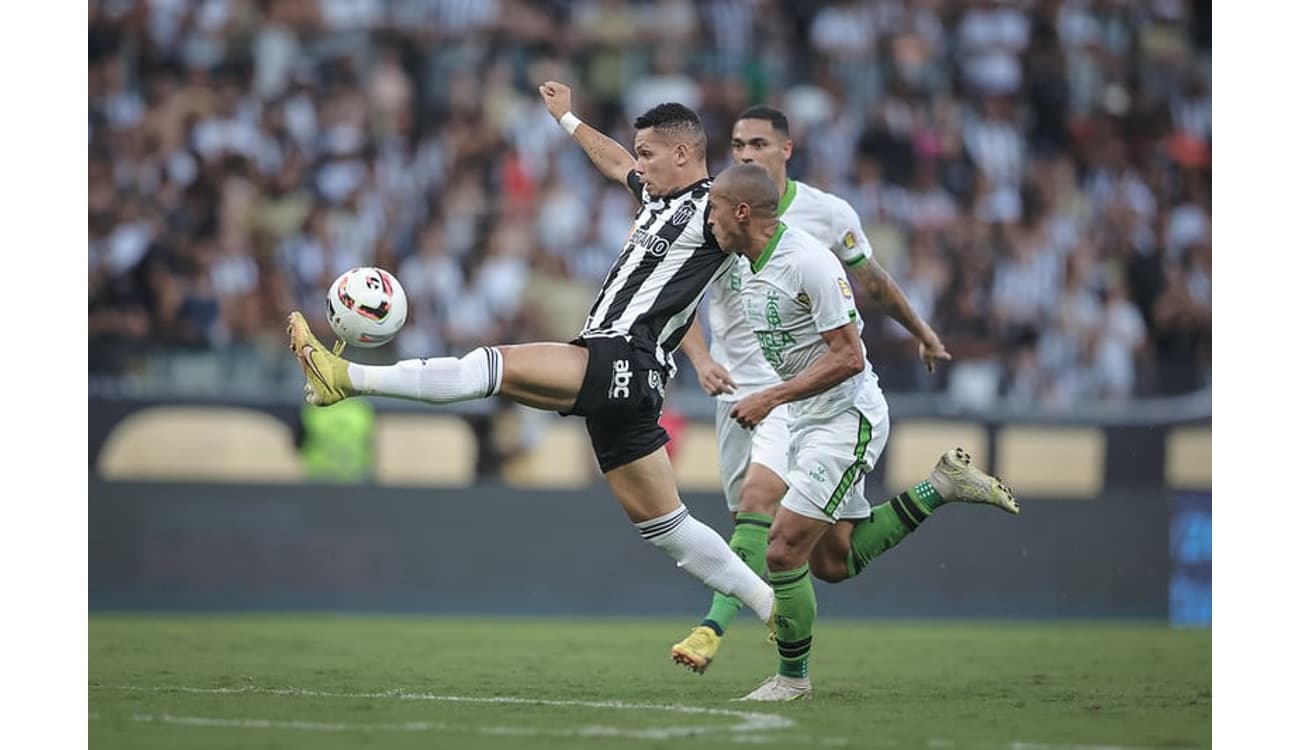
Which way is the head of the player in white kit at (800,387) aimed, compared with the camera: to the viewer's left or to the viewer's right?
to the viewer's left

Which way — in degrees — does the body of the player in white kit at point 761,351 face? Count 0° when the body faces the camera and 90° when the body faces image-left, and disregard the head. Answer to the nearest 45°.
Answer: approximately 45°

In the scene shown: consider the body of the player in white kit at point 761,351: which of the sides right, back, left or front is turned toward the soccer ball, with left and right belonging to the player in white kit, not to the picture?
front
